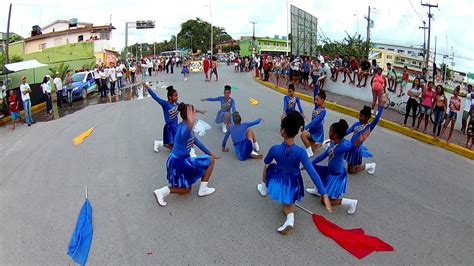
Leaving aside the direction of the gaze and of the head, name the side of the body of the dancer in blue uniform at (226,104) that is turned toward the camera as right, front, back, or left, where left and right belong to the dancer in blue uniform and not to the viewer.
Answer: front

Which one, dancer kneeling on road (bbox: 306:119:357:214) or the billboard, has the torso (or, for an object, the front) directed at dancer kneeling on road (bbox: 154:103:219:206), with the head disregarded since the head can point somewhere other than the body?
dancer kneeling on road (bbox: 306:119:357:214)

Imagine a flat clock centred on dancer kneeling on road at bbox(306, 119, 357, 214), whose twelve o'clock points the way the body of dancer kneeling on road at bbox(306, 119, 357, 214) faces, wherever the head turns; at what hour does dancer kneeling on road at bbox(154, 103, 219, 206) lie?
dancer kneeling on road at bbox(154, 103, 219, 206) is roughly at 12 o'clock from dancer kneeling on road at bbox(306, 119, 357, 214).

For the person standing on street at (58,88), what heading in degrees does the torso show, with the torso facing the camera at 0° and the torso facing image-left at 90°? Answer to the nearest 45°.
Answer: approximately 315°

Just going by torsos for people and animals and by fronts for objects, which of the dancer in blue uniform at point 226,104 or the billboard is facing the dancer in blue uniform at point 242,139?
the dancer in blue uniform at point 226,104

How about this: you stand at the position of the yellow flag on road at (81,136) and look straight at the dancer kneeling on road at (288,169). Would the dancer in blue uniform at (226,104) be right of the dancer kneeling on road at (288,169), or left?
left

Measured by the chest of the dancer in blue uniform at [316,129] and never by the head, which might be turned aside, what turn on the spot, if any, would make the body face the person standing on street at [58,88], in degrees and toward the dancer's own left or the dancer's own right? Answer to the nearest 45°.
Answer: approximately 90° to the dancer's own right

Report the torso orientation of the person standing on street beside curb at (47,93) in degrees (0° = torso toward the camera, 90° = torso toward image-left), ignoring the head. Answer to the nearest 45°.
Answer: approximately 315°
